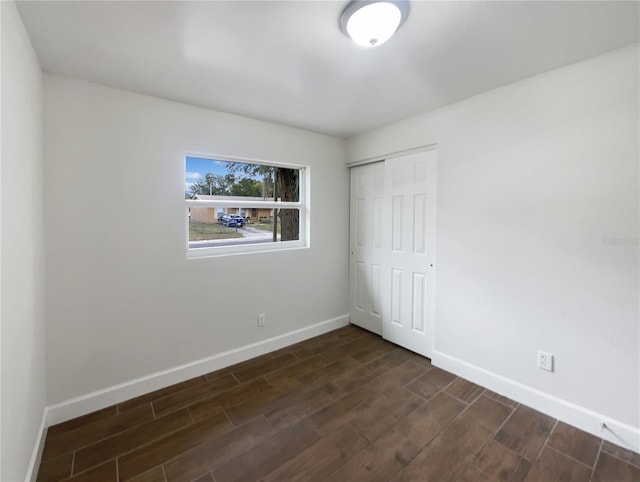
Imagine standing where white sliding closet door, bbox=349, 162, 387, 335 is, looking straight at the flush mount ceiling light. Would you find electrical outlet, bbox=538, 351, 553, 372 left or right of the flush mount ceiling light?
left

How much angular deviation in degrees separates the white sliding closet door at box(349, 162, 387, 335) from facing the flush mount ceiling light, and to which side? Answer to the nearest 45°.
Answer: approximately 45° to its left

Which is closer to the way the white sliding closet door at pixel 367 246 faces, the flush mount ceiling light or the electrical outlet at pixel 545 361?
the flush mount ceiling light

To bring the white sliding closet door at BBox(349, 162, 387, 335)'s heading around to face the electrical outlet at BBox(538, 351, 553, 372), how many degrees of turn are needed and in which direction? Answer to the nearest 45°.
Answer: approximately 90° to its left

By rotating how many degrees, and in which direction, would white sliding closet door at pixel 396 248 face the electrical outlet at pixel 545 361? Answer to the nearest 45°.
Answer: approximately 90° to its left

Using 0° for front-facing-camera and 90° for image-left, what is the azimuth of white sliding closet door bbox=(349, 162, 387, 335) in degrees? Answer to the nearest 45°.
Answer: approximately 45°

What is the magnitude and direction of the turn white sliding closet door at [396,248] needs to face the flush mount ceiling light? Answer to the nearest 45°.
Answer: approximately 45° to its left
